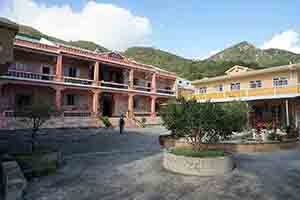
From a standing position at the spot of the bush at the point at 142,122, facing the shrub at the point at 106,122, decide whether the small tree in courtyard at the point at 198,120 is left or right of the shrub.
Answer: left

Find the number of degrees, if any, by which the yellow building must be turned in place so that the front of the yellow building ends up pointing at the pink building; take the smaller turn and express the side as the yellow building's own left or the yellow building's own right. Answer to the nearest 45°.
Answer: approximately 45° to the yellow building's own right

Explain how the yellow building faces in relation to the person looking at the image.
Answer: facing the viewer and to the left of the viewer

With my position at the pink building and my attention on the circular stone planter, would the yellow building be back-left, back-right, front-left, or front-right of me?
front-left

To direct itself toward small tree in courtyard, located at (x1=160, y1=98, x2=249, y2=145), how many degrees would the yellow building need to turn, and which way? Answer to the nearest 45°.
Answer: approximately 45° to its left

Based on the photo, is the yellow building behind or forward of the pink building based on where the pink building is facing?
forward

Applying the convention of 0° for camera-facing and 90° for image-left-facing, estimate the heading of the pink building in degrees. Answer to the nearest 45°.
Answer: approximately 315°

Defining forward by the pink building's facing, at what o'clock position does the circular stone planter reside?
The circular stone planter is roughly at 1 o'clock from the pink building.

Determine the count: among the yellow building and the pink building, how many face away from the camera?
0
